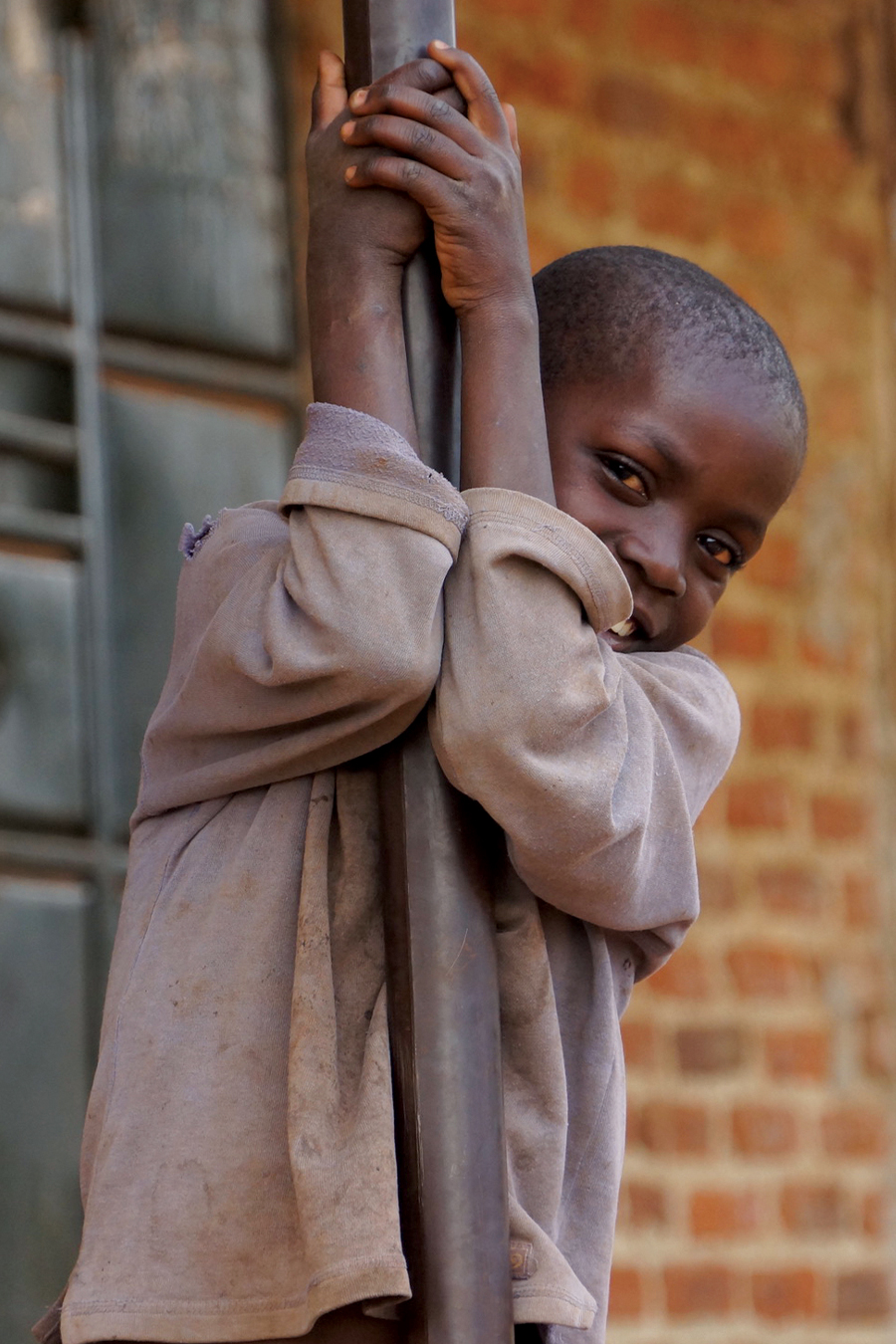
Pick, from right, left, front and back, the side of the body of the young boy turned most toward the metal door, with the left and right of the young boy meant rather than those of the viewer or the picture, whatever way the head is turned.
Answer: back

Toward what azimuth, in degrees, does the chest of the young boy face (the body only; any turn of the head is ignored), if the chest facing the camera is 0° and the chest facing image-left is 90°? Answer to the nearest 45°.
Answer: approximately 0°
